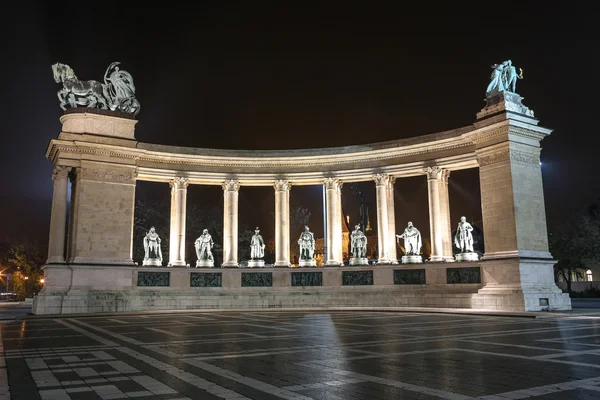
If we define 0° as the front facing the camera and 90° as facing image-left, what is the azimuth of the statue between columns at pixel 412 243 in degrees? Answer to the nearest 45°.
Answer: approximately 45°

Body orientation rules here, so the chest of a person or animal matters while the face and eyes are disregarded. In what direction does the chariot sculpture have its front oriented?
to the viewer's left

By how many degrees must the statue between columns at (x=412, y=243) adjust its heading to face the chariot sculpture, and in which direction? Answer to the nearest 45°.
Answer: approximately 45° to its right

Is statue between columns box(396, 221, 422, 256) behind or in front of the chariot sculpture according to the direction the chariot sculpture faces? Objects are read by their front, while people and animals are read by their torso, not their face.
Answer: behind

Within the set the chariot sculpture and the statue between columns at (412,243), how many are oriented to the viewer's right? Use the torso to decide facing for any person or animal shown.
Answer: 0

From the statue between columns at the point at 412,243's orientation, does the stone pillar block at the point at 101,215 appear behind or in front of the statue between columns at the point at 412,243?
in front
